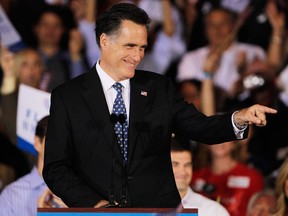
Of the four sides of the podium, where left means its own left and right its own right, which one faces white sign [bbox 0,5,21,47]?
back

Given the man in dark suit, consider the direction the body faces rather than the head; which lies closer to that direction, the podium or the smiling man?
the podium

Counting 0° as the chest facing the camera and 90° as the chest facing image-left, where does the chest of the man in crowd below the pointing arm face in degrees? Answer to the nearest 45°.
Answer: approximately 0°

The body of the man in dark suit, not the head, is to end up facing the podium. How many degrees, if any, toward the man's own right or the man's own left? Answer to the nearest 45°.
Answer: approximately 45° to the man's own right

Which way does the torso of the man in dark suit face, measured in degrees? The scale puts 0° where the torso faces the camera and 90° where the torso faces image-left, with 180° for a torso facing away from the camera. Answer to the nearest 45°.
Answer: approximately 315°

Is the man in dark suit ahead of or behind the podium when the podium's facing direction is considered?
behind

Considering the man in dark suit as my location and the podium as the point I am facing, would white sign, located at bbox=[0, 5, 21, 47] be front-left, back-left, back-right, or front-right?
back-right

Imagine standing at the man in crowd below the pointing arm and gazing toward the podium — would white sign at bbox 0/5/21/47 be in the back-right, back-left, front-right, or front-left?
back-right
